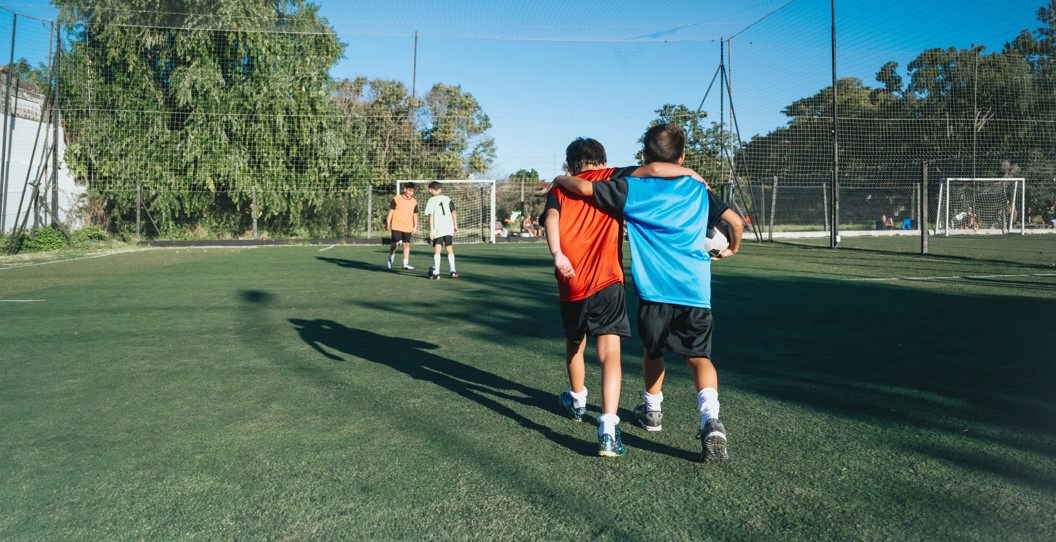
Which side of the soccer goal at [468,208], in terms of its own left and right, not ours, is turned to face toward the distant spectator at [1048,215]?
left

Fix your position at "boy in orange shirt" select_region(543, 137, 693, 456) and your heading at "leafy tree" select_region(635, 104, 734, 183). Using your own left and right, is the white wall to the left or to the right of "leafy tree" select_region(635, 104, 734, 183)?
left

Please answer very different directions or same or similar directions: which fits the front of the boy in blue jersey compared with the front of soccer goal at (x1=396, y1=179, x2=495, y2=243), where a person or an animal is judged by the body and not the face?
very different directions

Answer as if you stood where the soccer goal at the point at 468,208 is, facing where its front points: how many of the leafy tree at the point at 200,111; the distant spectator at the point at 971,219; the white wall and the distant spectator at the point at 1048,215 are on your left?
2

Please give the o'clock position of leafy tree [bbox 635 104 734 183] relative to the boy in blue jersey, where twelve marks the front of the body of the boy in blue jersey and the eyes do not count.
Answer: The leafy tree is roughly at 12 o'clock from the boy in blue jersey.

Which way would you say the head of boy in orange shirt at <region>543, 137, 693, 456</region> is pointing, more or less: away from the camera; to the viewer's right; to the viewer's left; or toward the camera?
away from the camera

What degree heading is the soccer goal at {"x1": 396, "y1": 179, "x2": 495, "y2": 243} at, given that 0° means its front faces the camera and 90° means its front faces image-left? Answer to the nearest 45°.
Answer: approximately 0°

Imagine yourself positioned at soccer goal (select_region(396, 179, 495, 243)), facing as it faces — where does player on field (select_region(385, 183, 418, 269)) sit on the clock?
The player on field is roughly at 12 o'clock from the soccer goal.

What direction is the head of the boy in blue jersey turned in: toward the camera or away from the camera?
away from the camera

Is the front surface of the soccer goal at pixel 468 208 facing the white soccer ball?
yes

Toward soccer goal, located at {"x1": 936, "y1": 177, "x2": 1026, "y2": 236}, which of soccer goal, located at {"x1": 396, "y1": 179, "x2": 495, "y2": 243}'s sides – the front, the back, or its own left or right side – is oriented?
left

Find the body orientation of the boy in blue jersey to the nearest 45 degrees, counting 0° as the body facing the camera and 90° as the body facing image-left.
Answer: approximately 180°

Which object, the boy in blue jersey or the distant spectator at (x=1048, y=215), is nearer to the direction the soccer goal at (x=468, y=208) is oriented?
the boy in blue jersey
